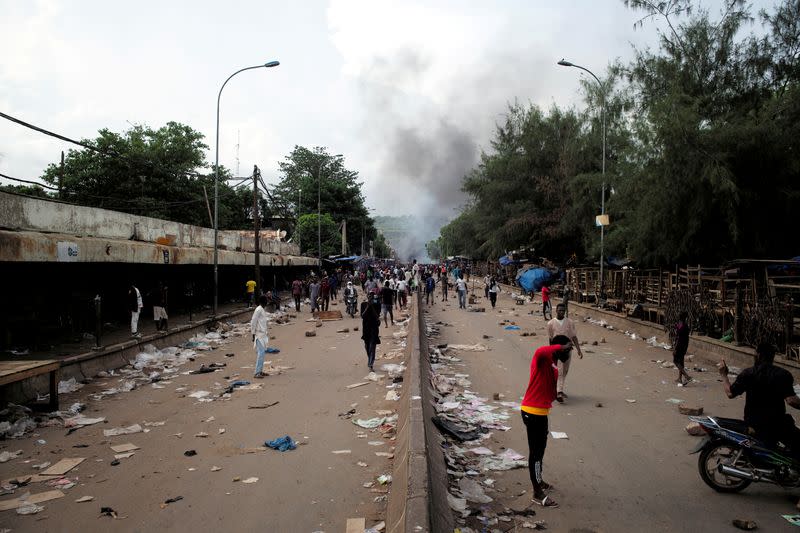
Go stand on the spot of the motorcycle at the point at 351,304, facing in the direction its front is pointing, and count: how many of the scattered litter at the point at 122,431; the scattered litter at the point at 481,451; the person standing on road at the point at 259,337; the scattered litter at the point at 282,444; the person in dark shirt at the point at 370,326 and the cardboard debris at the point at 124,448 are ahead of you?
6

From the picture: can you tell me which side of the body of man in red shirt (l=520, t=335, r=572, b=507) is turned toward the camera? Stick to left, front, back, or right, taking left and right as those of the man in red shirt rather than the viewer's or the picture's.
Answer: right

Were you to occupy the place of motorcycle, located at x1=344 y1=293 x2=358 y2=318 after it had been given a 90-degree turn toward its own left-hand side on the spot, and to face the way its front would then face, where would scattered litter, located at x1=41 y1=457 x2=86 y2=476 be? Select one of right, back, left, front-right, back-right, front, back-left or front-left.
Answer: right

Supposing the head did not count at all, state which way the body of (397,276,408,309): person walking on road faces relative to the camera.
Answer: away from the camera

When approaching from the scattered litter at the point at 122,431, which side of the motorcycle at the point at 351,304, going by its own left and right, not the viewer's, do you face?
front

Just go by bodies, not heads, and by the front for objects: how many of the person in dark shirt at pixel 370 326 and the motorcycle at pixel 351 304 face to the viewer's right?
0

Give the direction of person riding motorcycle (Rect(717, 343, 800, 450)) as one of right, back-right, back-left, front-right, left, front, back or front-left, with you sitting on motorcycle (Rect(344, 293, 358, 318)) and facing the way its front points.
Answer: front

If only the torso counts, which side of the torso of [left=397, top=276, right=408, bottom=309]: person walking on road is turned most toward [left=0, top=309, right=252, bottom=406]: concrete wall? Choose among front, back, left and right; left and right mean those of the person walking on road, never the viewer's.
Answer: back
